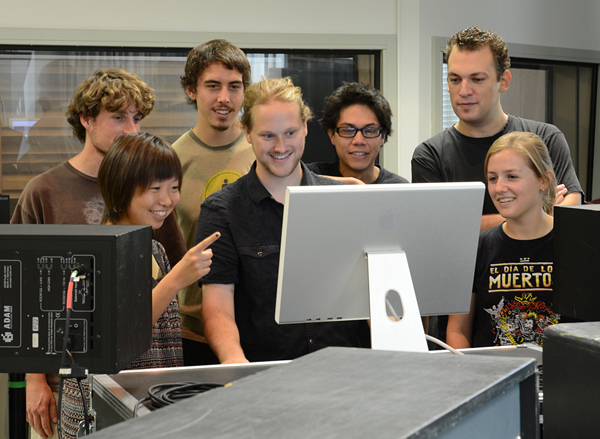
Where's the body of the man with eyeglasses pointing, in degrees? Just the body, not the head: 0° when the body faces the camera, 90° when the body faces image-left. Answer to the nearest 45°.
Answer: approximately 0°

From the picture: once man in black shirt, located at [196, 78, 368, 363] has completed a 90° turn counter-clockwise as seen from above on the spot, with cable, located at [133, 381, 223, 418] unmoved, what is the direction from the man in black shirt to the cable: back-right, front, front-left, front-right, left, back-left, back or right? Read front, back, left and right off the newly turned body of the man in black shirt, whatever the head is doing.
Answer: back-right

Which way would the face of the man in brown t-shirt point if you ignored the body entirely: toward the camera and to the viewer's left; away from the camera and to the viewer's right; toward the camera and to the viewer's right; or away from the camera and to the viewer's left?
toward the camera and to the viewer's right

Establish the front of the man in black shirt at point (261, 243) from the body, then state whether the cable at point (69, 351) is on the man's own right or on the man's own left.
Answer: on the man's own right

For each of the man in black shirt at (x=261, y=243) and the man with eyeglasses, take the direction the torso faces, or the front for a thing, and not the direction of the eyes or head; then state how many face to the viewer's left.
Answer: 0

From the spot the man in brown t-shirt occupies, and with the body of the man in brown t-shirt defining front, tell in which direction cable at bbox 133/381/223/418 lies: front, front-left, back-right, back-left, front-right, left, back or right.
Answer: front-right

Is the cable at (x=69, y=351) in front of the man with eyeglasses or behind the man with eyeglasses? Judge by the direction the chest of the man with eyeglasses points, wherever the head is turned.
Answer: in front

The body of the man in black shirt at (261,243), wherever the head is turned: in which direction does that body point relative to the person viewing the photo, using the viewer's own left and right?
facing the viewer and to the right of the viewer

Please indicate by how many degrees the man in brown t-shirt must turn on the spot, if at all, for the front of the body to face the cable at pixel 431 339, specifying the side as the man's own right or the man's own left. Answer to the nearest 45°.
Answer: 0° — they already face it

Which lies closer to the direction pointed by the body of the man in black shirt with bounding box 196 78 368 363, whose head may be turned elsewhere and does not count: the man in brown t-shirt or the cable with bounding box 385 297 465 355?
the cable

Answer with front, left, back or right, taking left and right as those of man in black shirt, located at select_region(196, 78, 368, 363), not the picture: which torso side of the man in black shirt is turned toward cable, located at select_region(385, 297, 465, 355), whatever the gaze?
front
